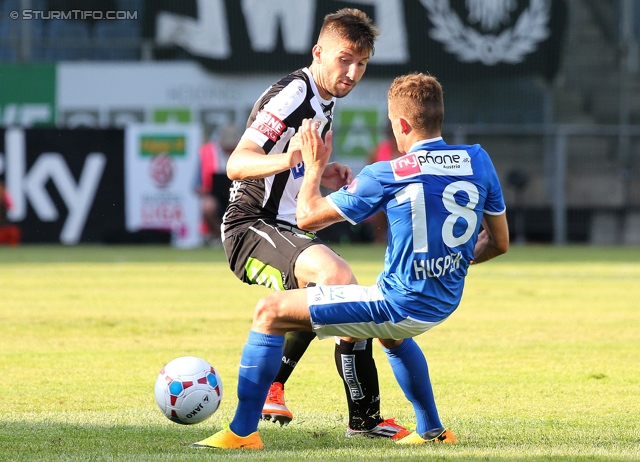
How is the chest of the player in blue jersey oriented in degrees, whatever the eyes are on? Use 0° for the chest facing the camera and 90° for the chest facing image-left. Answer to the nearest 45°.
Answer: approximately 135°

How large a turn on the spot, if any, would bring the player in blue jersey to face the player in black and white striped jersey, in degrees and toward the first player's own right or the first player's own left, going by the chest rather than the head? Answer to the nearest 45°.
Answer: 0° — they already face them

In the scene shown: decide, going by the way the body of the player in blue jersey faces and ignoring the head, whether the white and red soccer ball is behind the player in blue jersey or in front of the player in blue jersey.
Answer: in front

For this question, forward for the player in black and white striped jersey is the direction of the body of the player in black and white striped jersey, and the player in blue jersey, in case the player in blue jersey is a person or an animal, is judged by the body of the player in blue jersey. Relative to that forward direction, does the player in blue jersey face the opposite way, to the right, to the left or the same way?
the opposite way

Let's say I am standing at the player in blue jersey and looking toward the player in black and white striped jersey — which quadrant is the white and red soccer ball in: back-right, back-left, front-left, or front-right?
front-left

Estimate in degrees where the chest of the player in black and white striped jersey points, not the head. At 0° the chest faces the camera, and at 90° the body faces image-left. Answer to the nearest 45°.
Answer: approximately 315°

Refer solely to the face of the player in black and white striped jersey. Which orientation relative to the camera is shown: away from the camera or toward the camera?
toward the camera

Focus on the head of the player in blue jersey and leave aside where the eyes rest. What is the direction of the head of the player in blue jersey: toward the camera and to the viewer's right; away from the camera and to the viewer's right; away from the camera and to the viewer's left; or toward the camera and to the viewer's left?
away from the camera and to the viewer's left
